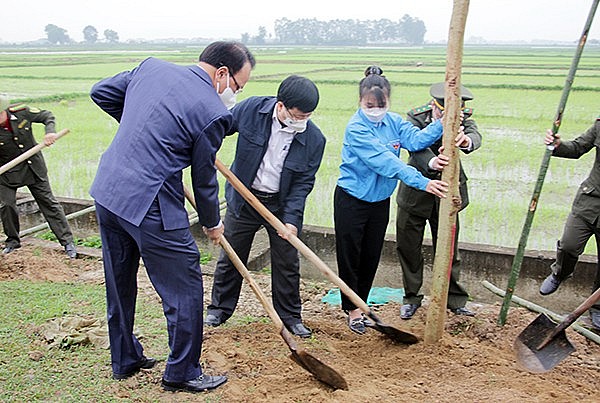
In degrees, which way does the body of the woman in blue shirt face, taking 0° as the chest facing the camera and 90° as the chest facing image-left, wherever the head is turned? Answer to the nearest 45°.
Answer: approximately 315°

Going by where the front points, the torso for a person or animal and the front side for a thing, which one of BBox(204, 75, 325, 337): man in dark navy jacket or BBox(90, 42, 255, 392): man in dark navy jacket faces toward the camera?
BBox(204, 75, 325, 337): man in dark navy jacket

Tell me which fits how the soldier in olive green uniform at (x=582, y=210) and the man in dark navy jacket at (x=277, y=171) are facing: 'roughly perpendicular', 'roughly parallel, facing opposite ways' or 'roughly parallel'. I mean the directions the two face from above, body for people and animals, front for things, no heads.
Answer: roughly perpendicular

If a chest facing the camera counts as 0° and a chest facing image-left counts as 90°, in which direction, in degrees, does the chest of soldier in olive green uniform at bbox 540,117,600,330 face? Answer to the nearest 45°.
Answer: approximately 45°

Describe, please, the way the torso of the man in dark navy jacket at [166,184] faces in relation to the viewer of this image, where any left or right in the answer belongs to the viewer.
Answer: facing away from the viewer and to the right of the viewer

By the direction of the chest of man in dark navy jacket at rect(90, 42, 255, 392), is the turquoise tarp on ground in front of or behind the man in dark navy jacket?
in front

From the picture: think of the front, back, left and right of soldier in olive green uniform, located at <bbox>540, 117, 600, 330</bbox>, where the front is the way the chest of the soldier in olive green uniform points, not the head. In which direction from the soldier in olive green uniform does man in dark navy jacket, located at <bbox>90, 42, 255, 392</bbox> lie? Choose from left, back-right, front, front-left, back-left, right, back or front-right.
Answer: front

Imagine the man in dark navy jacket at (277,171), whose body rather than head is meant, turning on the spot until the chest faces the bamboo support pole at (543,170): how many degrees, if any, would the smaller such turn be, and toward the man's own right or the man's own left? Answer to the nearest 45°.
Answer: approximately 90° to the man's own left

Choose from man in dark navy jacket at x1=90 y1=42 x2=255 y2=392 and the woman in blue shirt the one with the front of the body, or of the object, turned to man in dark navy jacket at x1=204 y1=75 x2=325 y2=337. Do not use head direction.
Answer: man in dark navy jacket at x1=90 y1=42 x2=255 y2=392

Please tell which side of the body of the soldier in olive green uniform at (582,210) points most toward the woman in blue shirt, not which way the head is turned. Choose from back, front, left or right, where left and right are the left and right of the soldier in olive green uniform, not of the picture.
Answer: front

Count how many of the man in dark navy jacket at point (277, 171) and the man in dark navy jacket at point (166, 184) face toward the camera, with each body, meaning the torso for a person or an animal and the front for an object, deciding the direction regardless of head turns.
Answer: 1

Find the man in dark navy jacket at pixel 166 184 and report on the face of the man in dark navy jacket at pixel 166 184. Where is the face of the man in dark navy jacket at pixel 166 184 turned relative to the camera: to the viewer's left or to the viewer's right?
to the viewer's right

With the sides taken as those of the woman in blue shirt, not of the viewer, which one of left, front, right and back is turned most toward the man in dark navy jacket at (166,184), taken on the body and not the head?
right

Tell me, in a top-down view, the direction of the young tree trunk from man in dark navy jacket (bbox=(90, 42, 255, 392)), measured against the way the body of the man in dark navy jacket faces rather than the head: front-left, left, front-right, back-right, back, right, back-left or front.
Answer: front-right

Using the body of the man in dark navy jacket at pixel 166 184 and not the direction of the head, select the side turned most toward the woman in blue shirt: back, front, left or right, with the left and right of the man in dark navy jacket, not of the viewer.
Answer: front

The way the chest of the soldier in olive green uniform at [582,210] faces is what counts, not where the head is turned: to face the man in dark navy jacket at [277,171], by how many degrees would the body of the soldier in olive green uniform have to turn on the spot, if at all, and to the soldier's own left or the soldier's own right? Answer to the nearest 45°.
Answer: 0° — they already face them

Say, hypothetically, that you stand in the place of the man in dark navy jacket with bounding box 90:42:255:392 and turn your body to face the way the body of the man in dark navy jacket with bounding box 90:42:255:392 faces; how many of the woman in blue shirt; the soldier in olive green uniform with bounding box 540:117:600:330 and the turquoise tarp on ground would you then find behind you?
0

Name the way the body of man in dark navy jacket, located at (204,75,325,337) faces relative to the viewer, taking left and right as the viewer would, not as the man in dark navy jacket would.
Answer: facing the viewer
